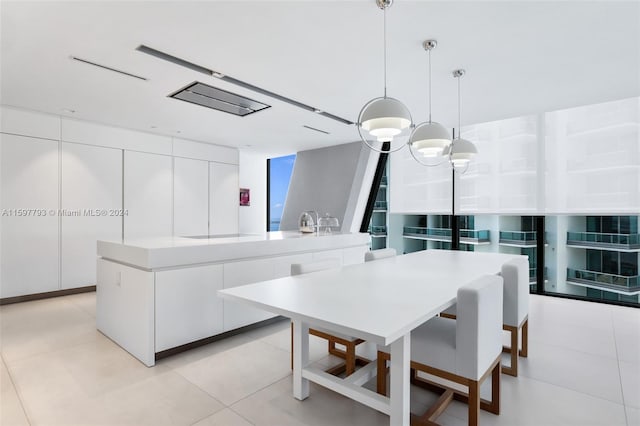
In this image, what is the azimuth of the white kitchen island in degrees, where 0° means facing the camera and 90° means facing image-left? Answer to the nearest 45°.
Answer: approximately 315°

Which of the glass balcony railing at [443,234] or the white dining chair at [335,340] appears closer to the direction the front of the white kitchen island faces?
the white dining chair

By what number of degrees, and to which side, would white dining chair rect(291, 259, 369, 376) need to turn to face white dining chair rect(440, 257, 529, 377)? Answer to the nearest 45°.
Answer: approximately 45° to its left

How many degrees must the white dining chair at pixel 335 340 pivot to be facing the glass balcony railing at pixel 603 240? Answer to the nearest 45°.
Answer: approximately 90° to its left

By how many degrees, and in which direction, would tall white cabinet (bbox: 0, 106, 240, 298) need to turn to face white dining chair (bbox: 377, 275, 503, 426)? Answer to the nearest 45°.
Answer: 0° — it already faces it

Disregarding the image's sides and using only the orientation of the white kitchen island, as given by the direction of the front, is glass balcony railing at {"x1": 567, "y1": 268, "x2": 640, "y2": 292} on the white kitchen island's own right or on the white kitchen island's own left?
on the white kitchen island's own left

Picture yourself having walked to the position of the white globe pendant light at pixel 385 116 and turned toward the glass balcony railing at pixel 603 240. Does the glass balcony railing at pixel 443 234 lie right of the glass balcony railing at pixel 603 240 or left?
left

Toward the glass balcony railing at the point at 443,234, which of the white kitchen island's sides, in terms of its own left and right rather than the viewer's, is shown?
left

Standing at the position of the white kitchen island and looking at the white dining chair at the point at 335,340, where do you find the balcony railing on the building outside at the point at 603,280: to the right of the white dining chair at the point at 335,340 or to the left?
left
